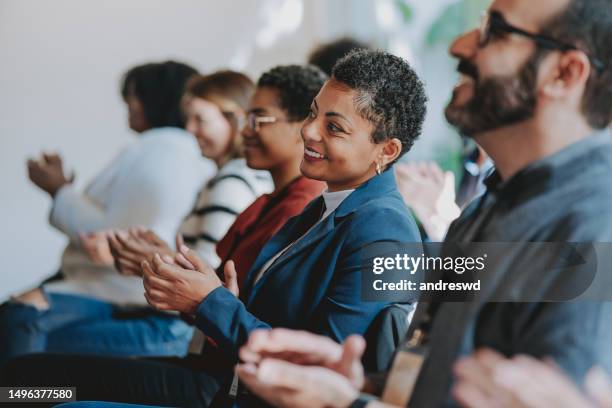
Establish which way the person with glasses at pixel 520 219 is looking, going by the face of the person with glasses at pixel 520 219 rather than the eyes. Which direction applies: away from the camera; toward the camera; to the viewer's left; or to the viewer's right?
to the viewer's left

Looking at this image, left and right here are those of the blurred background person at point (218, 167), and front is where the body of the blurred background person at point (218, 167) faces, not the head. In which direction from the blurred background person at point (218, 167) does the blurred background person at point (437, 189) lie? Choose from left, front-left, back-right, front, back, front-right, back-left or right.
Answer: back-left

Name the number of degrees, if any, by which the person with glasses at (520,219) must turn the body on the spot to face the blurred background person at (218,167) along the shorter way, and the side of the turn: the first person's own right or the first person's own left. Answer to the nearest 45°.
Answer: approximately 45° to the first person's own right

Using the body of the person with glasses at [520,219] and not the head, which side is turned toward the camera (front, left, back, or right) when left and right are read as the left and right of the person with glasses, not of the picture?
left

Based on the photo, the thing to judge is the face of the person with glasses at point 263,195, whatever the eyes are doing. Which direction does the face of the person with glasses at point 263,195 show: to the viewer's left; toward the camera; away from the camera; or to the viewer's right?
to the viewer's left

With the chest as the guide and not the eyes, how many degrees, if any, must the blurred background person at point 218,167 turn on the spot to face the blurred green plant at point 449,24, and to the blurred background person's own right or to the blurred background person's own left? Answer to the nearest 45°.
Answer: approximately 135° to the blurred background person's own right

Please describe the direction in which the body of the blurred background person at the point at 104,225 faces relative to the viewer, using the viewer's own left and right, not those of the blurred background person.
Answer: facing to the left of the viewer

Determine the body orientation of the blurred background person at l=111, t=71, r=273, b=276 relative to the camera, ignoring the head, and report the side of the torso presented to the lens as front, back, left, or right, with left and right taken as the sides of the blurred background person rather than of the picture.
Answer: left
